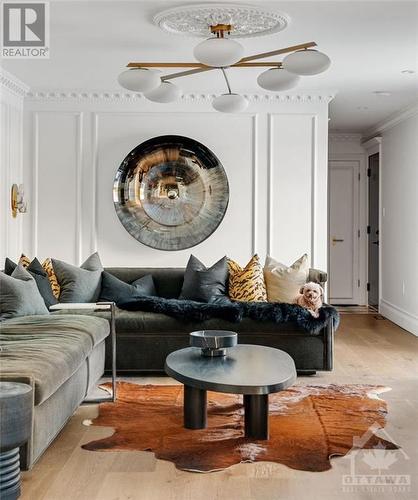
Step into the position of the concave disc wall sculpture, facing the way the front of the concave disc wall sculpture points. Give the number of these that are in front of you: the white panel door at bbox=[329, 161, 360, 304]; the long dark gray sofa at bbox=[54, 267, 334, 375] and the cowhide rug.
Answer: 2

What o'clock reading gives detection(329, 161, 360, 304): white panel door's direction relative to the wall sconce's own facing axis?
The white panel door is roughly at 11 o'clock from the wall sconce.

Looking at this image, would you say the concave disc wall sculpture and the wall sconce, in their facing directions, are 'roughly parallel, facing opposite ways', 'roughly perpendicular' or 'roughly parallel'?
roughly perpendicular

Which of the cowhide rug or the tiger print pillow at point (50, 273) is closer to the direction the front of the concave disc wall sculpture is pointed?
the cowhide rug

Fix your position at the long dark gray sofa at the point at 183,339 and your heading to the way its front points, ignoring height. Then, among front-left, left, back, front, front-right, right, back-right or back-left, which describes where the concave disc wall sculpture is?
back

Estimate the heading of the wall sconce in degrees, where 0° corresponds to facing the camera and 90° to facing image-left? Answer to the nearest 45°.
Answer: approximately 270°

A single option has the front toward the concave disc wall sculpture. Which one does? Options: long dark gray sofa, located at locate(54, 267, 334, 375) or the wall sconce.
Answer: the wall sconce

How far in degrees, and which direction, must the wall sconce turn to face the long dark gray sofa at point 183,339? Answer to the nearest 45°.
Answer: approximately 45° to its right

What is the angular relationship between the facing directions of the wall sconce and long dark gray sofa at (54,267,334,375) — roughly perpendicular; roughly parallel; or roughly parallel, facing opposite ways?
roughly perpendicular
